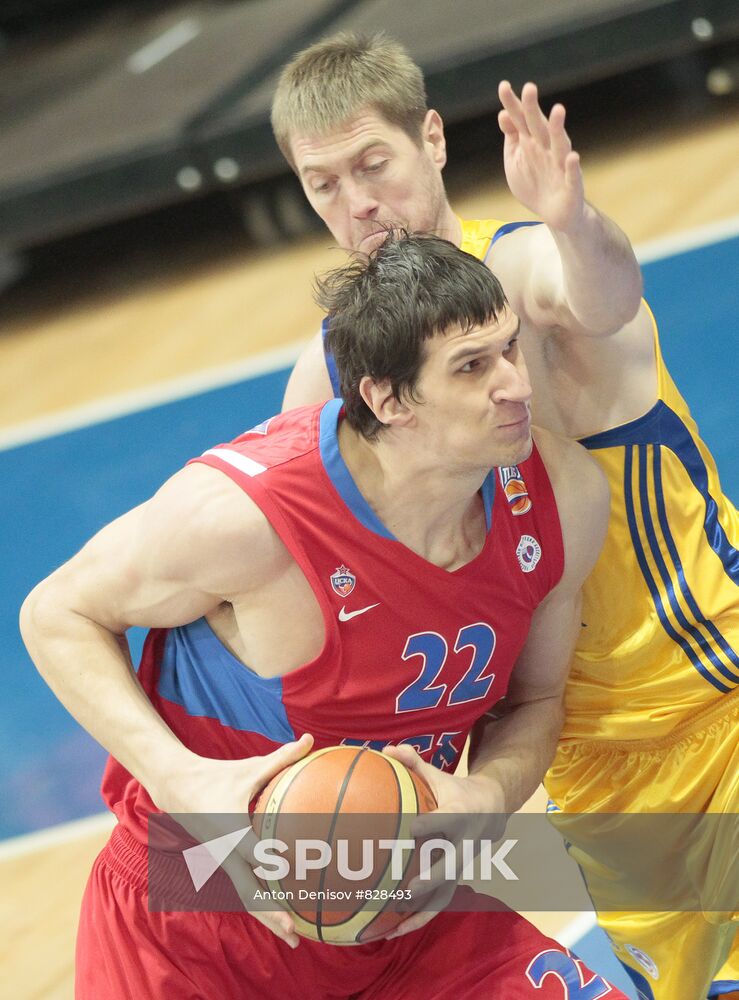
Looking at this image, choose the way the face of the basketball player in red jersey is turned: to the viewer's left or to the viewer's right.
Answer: to the viewer's right

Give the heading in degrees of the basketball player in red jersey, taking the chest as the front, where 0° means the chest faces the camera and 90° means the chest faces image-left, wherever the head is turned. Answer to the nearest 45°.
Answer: approximately 315°

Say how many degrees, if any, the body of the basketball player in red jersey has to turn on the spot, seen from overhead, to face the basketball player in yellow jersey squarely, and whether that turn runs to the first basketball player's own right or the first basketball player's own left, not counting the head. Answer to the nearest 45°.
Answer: approximately 90° to the first basketball player's own left
